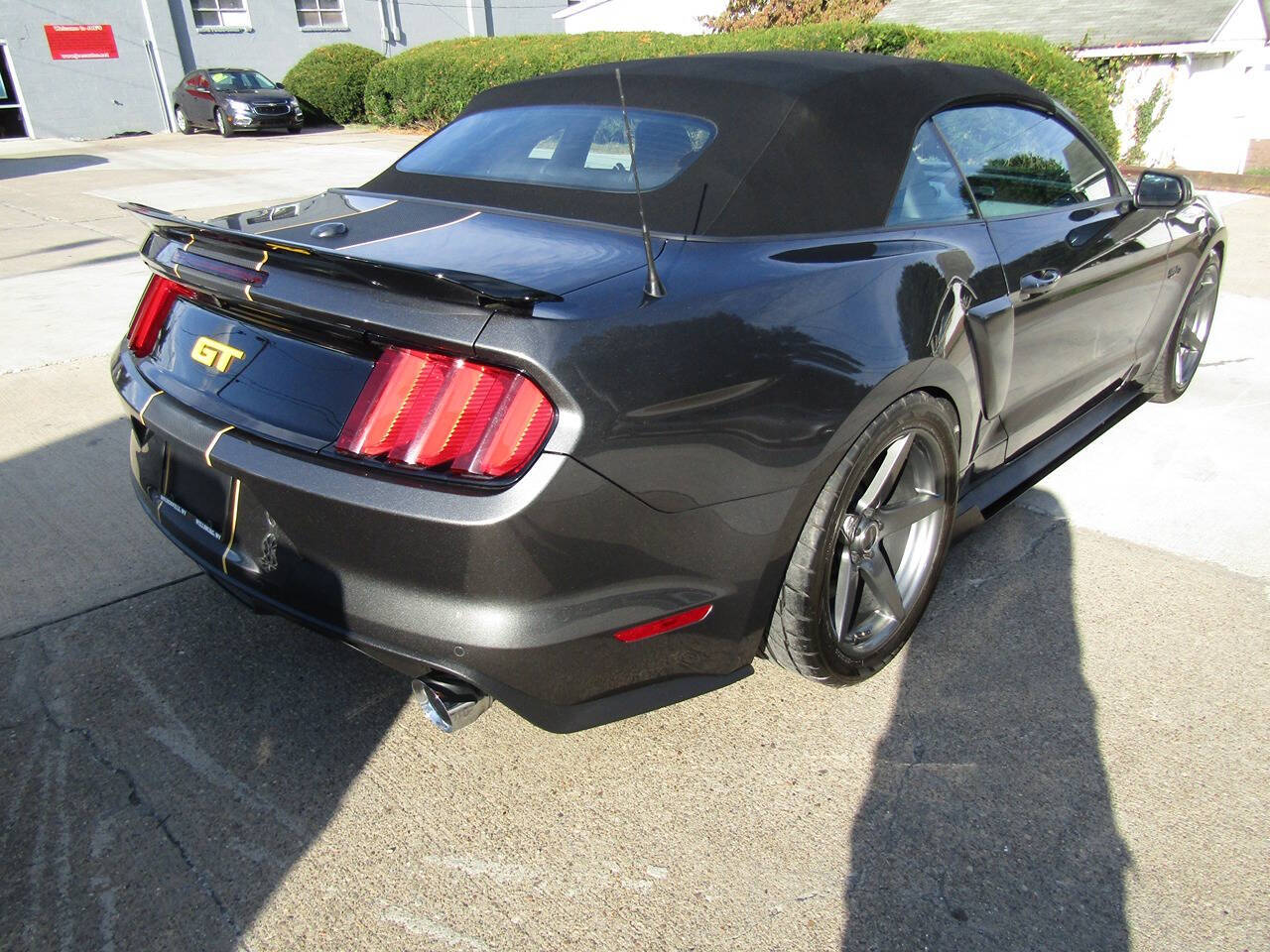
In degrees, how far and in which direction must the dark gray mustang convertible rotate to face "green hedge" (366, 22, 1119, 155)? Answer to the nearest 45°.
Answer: approximately 45° to its left

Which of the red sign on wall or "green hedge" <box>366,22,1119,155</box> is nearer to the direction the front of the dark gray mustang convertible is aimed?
the green hedge

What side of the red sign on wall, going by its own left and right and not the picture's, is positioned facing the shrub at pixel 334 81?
left

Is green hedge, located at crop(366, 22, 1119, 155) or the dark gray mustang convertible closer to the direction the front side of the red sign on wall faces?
the dark gray mustang convertible

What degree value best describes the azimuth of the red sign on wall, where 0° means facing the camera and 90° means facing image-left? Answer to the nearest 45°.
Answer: approximately 0°

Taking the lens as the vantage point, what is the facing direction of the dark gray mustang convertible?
facing away from the viewer and to the right of the viewer

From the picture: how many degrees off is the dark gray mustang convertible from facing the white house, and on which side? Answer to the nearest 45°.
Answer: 0° — it already faces it

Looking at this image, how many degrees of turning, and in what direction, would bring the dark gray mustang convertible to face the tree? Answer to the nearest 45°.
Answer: approximately 45° to its left

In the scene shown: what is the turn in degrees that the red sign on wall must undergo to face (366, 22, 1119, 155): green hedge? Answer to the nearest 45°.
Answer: approximately 45° to its left

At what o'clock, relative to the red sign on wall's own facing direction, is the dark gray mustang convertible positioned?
The dark gray mustang convertible is roughly at 12 o'clock from the red sign on wall.

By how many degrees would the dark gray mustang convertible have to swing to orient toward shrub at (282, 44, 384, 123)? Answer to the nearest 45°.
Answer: approximately 45° to its left

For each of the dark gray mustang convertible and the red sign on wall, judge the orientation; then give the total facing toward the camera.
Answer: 1
